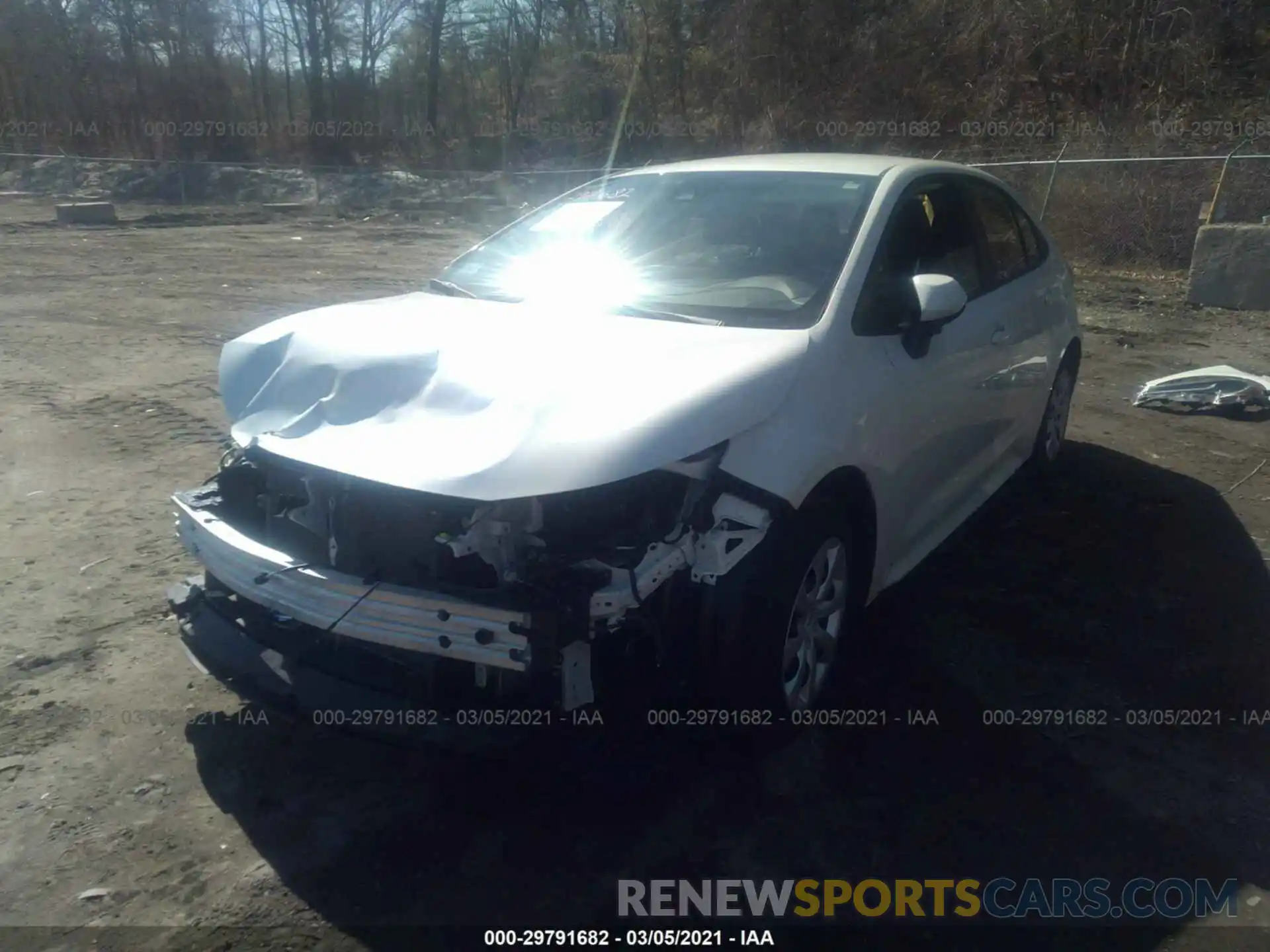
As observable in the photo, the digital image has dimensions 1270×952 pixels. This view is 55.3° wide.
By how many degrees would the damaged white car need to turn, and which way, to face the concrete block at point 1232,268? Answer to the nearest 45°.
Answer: approximately 180°

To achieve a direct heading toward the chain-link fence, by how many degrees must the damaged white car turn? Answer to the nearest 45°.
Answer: approximately 135° to its right

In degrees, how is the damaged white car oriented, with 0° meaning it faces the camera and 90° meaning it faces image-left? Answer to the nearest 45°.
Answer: approximately 45°

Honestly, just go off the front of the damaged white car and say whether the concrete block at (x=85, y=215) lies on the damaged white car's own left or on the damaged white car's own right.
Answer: on the damaged white car's own right
